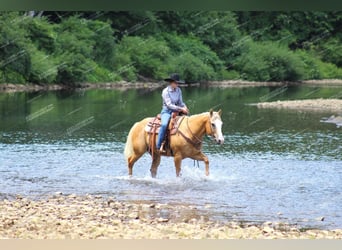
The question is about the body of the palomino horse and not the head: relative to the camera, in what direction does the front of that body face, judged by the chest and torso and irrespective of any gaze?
to the viewer's right
